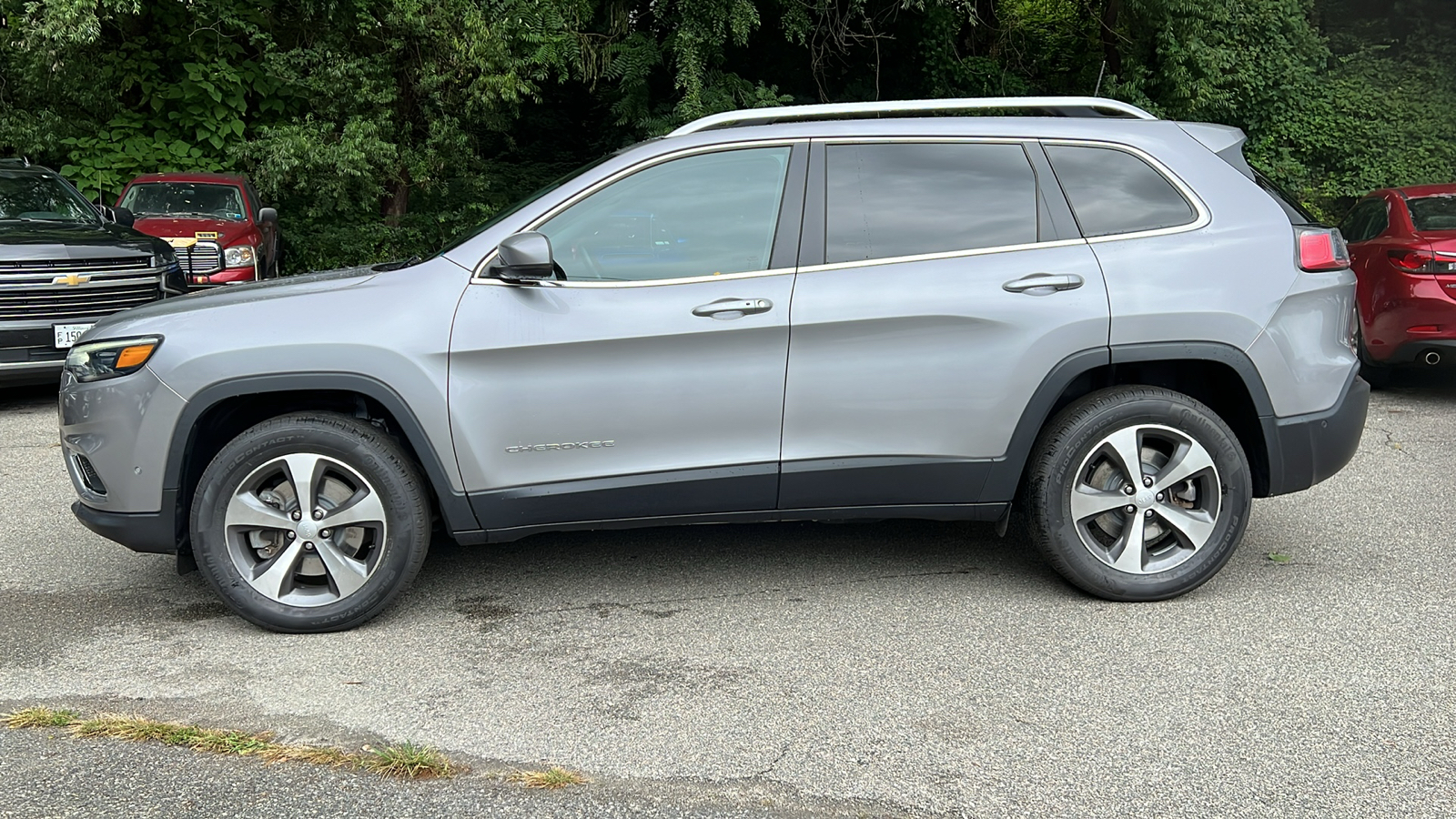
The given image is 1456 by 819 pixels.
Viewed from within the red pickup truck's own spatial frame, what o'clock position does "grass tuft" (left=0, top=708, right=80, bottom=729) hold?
The grass tuft is roughly at 12 o'clock from the red pickup truck.

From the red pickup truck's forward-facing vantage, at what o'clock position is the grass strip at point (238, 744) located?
The grass strip is roughly at 12 o'clock from the red pickup truck.

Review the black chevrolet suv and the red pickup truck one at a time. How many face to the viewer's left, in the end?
0

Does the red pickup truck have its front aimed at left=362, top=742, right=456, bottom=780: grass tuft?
yes

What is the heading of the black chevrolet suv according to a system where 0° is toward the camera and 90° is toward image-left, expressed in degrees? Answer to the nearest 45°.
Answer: approximately 315°

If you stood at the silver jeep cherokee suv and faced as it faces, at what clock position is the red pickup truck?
The red pickup truck is roughly at 2 o'clock from the silver jeep cherokee suv.

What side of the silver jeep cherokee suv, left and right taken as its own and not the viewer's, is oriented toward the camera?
left

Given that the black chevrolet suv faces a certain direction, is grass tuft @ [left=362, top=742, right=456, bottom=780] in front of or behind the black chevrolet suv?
in front

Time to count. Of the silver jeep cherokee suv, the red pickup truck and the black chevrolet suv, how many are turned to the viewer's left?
1

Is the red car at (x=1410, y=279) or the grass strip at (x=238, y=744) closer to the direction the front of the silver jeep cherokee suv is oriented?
the grass strip

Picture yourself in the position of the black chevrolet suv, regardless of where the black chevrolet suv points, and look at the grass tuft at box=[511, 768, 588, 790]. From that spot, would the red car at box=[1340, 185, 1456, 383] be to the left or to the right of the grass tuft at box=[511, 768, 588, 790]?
left

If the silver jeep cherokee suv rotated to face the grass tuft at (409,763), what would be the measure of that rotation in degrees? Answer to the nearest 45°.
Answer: approximately 45° to its left

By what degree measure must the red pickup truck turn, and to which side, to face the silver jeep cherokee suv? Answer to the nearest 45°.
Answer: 0° — it already faces it

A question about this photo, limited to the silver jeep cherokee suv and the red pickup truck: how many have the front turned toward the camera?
1

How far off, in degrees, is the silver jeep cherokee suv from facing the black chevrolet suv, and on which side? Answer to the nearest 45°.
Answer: approximately 45° to its right
